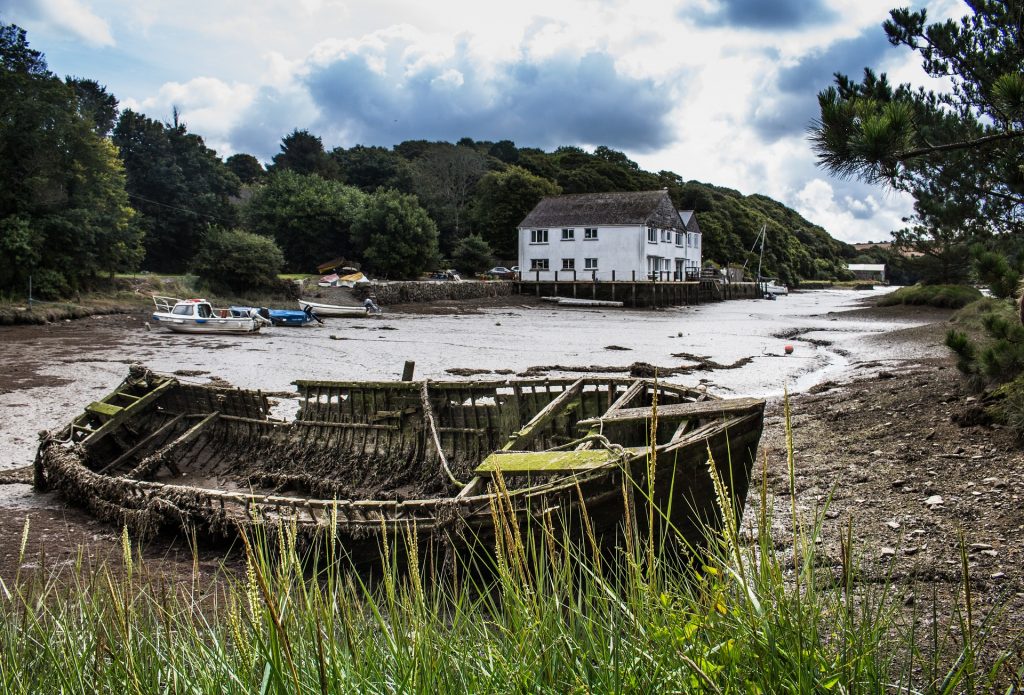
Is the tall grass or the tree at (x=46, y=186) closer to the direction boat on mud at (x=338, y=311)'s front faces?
the tree

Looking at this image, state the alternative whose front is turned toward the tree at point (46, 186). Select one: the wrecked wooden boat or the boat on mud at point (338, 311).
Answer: the boat on mud

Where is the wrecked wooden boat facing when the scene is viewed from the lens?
facing to the right of the viewer

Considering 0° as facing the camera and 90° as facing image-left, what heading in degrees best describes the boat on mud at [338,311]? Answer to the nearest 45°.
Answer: approximately 90°

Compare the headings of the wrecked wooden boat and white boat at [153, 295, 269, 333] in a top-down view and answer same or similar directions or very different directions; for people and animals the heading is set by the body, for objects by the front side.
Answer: very different directions

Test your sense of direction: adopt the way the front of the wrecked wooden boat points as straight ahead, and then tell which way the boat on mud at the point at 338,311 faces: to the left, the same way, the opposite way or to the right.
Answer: the opposite way

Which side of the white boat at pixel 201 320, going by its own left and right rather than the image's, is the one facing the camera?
left

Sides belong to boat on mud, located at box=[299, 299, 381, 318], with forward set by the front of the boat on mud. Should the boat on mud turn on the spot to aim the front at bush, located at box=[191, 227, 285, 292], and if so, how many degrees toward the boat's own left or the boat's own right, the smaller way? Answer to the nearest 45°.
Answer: approximately 45° to the boat's own right
